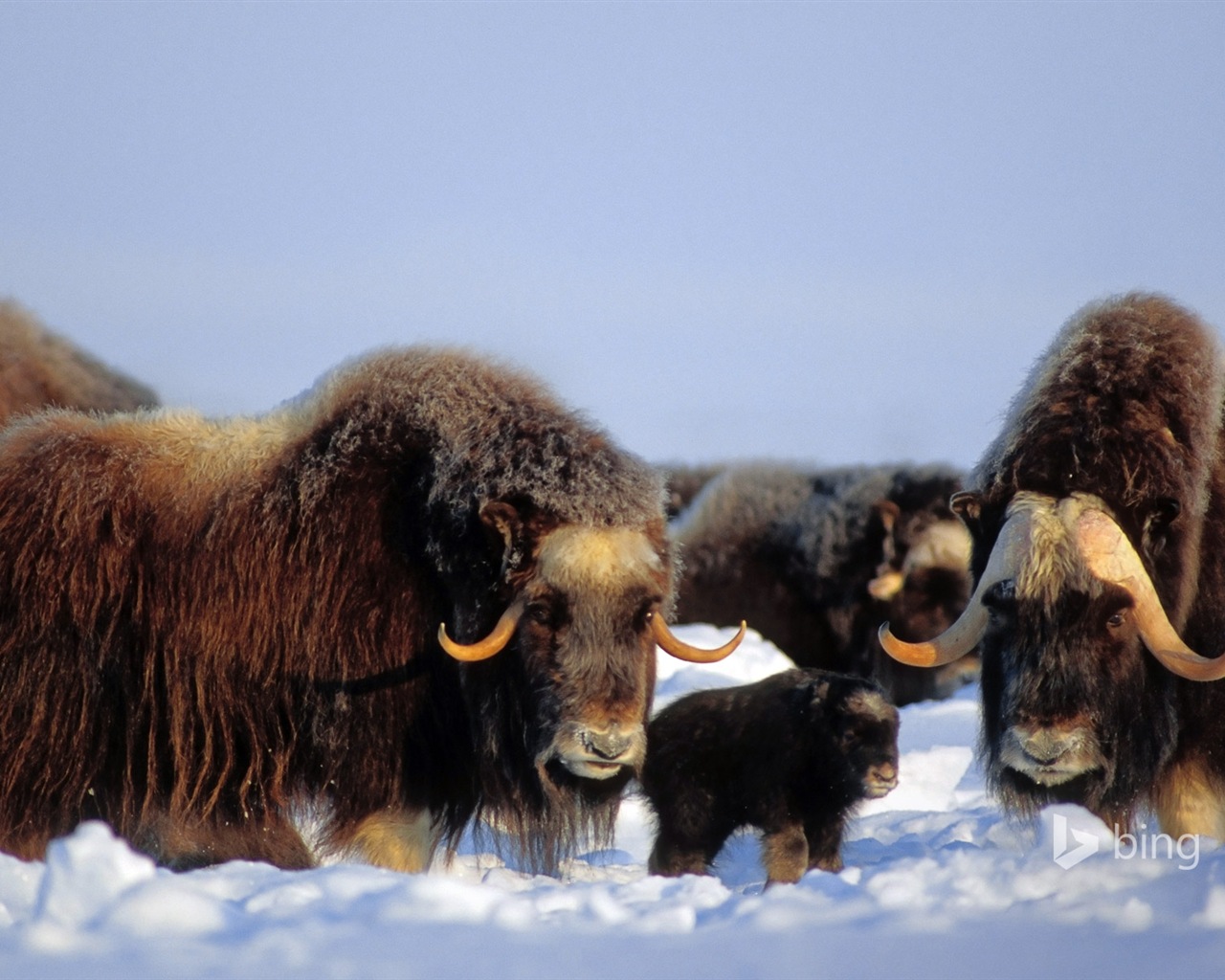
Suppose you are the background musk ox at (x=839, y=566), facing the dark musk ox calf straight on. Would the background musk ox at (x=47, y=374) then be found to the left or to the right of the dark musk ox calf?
right

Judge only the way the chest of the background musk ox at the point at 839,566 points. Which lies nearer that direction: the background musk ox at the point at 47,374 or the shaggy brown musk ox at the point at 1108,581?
the shaggy brown musk ox

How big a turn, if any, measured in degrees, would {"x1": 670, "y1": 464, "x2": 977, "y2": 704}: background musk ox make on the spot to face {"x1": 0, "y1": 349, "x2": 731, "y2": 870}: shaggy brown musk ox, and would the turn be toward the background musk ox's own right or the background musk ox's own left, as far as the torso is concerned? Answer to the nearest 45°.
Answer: approximately 90° to the background musk ox's own right

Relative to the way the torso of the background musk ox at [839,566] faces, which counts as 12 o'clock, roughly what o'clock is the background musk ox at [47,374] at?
the background musk ox at [47,374] is roughly at 5 o'clock from the background musk ox at [839,566].

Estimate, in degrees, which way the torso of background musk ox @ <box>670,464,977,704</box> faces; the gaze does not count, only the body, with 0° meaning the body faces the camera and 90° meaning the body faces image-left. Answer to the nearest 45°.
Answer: approximately 270°

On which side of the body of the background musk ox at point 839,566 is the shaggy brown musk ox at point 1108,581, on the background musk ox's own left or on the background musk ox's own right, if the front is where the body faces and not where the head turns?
on the background musk ox's own right

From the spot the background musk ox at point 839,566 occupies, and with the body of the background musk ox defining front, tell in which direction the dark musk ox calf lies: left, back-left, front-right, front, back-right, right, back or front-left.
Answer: right
